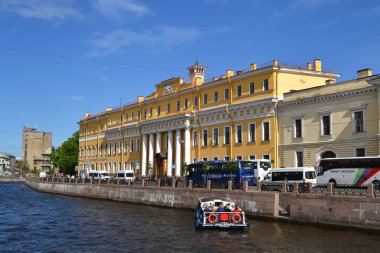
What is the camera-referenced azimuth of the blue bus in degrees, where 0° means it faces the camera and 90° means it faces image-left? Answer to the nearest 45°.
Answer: approximately 135°

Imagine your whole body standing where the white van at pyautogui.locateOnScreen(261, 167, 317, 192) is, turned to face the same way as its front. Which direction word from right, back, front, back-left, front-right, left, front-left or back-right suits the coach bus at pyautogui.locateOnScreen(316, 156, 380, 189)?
back

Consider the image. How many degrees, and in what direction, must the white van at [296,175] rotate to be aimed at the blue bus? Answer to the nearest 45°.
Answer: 0° — it already faces it

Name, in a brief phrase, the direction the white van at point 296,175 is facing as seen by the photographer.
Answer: facing away from the viewer and to the left of the viewer

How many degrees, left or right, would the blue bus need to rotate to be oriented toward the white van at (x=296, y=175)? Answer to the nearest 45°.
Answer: approximately 180°

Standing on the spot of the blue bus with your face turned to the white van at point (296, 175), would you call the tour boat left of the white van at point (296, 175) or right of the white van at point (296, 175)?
right

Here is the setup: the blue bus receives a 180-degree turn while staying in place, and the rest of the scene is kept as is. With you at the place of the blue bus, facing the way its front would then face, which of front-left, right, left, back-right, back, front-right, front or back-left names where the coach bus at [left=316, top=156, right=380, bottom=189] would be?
front
